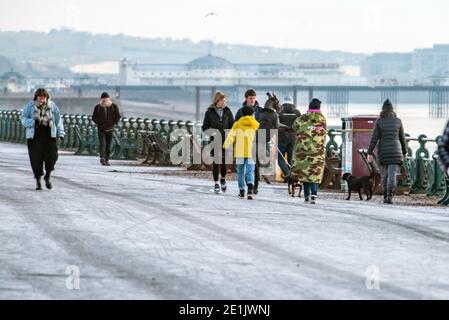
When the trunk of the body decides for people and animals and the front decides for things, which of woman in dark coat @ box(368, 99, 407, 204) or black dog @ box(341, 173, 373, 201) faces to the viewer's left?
the black dog

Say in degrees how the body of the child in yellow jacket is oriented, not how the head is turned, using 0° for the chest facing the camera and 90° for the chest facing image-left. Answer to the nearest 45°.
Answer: approximately 180°

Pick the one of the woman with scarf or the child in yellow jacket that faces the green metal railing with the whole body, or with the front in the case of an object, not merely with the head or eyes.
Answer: the child in yellow jacket

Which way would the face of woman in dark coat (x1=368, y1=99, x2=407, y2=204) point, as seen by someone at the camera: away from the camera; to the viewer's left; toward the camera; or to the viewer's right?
away from the camera

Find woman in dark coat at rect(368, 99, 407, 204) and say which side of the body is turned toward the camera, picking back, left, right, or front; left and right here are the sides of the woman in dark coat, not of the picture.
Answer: back

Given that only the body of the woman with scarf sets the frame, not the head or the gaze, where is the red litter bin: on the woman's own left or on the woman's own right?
on the woman's own left

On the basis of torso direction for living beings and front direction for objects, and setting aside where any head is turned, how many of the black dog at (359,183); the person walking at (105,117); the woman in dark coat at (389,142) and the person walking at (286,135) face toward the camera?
1

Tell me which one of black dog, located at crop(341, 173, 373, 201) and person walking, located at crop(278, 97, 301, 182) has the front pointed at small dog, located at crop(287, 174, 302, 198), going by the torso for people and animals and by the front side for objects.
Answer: black dog, located at crop(341, 173, 373, 201)

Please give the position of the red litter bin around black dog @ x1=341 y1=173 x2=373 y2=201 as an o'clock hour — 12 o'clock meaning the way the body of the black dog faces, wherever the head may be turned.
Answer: The red litter bin is roughly at 3 o'clock from the black dog.

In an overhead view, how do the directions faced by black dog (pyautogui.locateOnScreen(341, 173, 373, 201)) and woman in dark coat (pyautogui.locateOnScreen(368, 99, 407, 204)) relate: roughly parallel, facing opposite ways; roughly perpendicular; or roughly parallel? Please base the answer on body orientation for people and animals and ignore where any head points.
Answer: roughly perpendicular

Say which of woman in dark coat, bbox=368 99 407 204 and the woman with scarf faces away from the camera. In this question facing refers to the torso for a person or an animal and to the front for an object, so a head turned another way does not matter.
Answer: the woman in dark coat

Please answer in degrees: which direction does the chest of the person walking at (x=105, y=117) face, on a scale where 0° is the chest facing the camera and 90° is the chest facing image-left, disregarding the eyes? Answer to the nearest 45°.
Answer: approximately 0°

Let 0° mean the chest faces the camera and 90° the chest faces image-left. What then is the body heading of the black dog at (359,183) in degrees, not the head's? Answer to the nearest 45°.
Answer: approximately 90°

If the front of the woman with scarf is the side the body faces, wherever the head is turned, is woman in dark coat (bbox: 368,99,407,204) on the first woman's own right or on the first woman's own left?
on the first woman's own left
